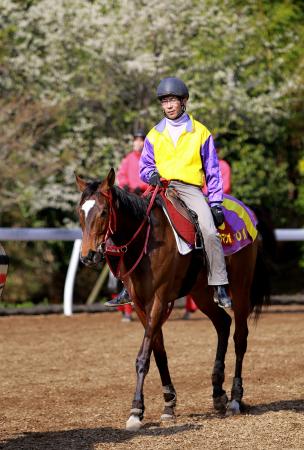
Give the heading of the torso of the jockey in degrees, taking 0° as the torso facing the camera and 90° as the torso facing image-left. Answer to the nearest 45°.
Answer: approximately 45°

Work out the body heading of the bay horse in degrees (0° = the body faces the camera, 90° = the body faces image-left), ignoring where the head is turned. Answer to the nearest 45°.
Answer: approximately 45°

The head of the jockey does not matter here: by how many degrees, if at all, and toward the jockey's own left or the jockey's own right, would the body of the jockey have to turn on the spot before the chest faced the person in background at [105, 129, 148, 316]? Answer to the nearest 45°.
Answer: approximately 135° to the jockey's own right

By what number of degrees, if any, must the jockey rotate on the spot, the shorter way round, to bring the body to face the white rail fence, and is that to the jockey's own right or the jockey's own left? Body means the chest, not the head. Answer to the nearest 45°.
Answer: approximately 135° to the jockey's own right

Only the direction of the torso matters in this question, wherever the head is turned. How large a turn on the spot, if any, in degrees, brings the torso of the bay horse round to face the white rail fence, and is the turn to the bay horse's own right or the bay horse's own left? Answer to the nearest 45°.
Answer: approximately 135° to the bay horse's own right

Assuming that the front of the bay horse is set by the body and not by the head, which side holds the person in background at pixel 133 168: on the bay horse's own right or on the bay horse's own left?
on the bay horse's own right
